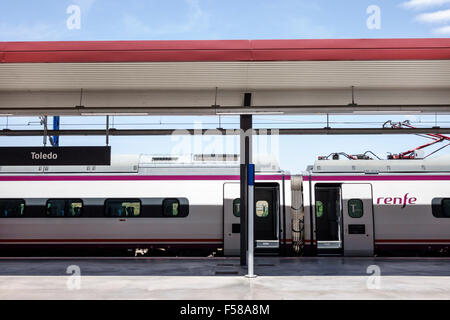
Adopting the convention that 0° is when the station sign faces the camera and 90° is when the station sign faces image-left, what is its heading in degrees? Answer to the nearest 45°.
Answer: approximately 0°

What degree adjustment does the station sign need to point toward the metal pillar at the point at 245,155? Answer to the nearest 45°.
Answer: approximately 90° to its left

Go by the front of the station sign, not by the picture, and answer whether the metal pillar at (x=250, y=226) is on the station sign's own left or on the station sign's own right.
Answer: on the station sign's own left

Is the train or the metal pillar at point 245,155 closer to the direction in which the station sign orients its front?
the metal pillar
